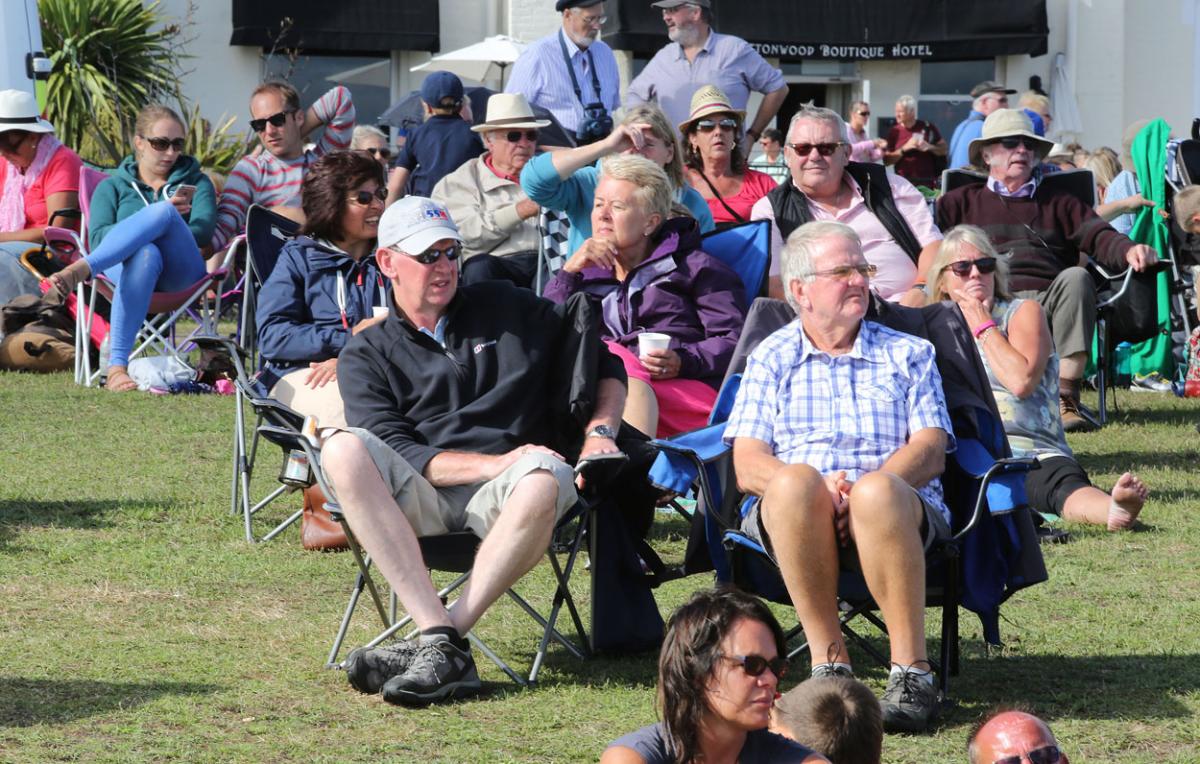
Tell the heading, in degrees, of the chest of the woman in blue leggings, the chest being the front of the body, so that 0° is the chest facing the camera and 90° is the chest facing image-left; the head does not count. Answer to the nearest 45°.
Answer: approximately 0°

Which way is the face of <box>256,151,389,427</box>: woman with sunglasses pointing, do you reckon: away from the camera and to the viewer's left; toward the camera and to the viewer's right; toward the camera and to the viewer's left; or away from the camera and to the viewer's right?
toward the camera and to the viewer's right

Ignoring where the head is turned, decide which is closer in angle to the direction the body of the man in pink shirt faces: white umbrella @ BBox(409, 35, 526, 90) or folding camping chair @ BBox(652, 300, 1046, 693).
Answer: the folding camping chair

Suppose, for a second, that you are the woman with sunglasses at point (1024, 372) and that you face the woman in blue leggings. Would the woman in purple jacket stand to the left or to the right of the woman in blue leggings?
left

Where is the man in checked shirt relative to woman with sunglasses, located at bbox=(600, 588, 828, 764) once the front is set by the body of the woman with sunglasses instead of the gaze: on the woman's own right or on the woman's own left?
on the woman's own left

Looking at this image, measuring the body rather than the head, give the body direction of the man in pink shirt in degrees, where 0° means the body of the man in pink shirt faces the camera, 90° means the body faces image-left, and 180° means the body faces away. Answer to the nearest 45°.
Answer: approximately 0°

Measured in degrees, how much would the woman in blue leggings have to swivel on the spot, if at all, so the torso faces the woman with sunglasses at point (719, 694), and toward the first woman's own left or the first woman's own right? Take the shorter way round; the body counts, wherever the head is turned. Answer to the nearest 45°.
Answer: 0° — they already face them

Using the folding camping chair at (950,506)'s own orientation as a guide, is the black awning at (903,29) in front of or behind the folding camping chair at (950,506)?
behind
